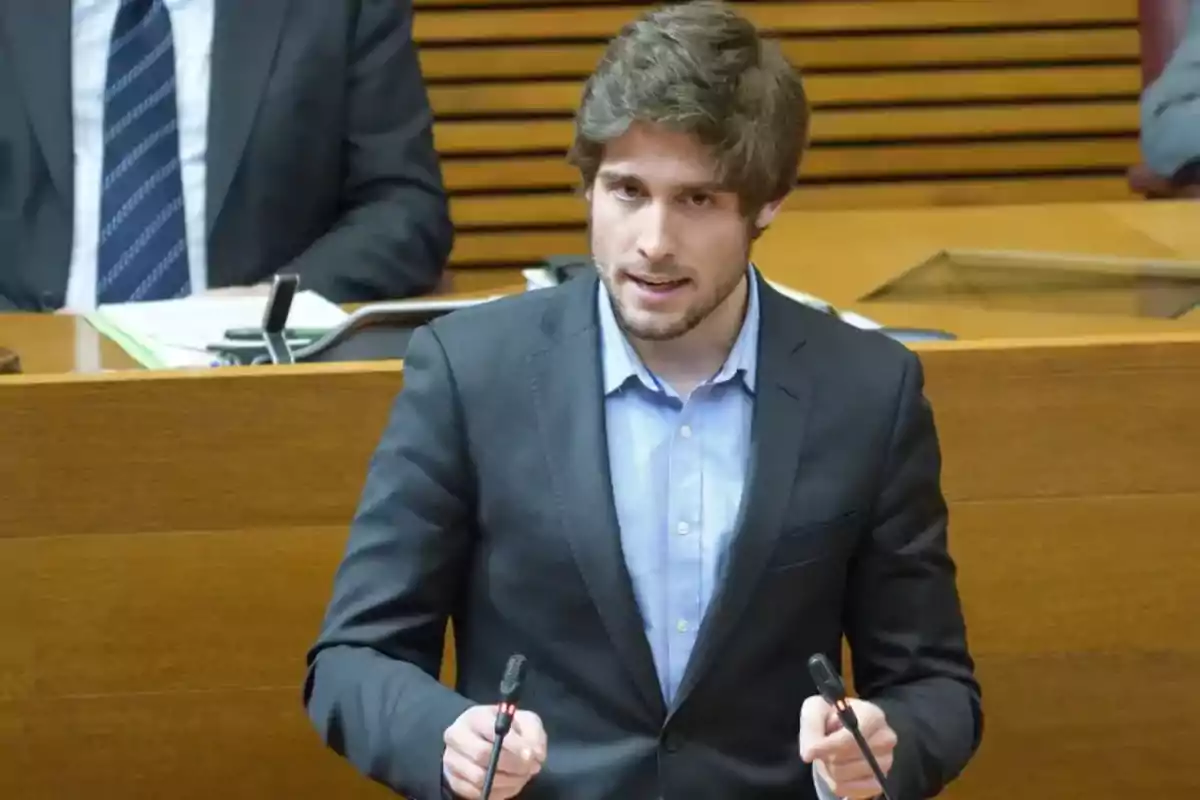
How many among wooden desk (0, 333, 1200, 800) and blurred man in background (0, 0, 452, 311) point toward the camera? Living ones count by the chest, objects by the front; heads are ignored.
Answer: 2

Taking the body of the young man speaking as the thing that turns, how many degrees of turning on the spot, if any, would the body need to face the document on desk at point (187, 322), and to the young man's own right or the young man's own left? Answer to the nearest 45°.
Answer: approximately 135° to the young man's own right

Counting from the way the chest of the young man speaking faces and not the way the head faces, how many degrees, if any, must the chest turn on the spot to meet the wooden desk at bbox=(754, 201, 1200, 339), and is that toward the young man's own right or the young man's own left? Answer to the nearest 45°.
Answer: approximately 180°

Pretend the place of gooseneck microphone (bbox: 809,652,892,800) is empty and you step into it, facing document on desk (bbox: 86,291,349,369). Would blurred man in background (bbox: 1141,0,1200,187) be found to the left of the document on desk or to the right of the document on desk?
right

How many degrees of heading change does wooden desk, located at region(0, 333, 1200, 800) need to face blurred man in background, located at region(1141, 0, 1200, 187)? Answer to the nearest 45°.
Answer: approximately 135° to its left

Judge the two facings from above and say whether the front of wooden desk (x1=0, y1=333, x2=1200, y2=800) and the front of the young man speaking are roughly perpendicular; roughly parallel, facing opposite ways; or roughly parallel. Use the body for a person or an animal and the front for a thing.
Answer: roughly parallel

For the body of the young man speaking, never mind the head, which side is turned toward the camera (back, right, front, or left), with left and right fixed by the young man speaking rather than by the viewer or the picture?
front

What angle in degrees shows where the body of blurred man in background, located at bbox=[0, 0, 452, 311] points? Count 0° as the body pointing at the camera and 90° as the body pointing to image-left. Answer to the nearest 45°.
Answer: approximately 0°

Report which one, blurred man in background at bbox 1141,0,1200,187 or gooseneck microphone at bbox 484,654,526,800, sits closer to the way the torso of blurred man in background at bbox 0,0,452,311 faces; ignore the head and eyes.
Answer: the gooseneck microphone

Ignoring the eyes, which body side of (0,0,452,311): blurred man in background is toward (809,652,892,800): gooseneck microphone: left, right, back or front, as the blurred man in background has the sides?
front
